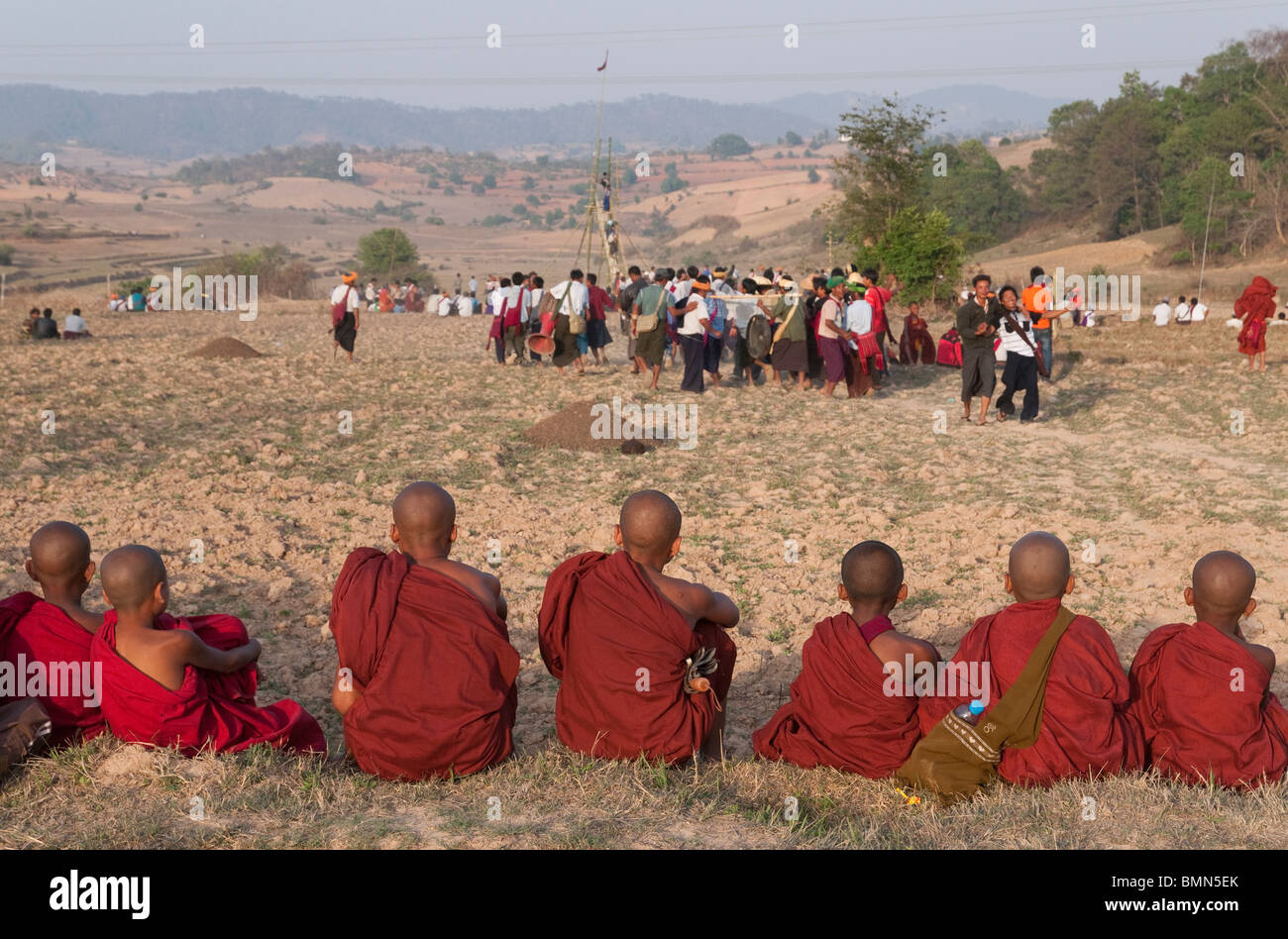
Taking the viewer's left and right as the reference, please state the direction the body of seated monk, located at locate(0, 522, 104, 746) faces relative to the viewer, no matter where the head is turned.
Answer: facing away from the viewer

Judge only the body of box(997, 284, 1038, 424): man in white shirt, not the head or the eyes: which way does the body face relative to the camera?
toward the camera

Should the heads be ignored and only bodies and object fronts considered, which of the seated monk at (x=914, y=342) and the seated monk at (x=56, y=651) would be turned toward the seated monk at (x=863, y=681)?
the seated monk at (x=914, y=342)

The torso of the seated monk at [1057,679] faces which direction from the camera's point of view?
away from the camera

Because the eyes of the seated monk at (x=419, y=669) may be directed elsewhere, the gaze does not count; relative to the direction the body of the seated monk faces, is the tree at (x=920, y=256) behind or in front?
in front

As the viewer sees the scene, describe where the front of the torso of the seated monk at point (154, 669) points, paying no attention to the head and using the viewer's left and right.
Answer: facing away from the viewer and to the right of the viewer

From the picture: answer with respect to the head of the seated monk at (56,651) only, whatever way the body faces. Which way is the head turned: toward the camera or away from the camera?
away from the camera

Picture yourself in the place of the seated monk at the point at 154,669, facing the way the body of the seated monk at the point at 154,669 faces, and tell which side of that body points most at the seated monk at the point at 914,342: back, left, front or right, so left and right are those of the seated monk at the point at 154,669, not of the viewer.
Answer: front

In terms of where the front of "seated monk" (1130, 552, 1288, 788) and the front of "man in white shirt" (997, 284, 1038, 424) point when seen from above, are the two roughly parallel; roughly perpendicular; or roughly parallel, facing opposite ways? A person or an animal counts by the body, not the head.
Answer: roughly parallel, facing opposite ways

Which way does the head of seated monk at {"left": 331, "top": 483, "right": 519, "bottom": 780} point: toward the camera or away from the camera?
away from the camera

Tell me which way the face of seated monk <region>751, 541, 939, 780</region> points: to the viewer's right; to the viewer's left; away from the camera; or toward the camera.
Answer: away from the camera

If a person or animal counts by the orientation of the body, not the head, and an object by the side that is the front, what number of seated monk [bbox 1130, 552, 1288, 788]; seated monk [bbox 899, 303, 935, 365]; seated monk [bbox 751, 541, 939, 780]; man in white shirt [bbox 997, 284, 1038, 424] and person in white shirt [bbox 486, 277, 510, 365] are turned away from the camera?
3

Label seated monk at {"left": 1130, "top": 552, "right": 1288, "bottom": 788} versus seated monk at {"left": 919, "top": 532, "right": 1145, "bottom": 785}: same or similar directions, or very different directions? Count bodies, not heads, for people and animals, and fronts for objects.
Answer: same or similar directions

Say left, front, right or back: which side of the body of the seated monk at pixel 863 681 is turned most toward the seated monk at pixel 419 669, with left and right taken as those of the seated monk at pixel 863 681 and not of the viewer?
left

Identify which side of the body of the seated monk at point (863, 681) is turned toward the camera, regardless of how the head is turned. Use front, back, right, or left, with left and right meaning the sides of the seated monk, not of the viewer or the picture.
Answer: back

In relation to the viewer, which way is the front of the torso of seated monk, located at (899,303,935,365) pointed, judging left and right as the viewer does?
facing the viewer

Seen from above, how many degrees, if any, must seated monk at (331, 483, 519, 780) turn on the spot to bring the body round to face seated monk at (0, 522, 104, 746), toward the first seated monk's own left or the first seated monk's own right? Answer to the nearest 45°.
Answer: approximately 90° to the first seated monk's own left
